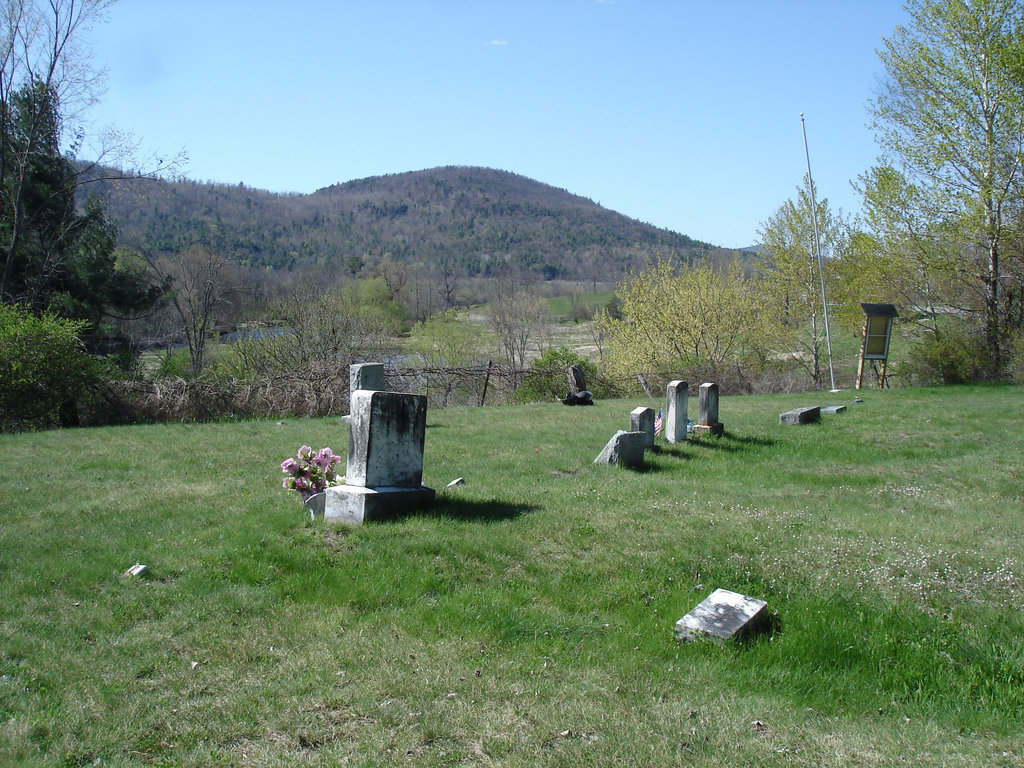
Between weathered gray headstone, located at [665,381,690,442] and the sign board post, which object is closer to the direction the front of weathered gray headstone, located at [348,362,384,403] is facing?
the weathered gray headstone

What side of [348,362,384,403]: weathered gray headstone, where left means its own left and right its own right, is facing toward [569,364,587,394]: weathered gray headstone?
left

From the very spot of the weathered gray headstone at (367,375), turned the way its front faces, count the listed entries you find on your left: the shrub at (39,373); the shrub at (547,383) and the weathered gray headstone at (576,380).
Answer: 2

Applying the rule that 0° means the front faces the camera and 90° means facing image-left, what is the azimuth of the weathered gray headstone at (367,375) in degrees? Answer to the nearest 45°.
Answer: approximately 315°

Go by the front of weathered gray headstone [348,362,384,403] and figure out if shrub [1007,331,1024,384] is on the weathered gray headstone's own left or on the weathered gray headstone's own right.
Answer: on the weathered gray headstone's own left

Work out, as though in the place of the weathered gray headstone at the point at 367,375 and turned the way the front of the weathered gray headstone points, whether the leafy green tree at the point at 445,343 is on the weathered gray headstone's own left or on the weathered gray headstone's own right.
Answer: on the weathered gray headstone's own left

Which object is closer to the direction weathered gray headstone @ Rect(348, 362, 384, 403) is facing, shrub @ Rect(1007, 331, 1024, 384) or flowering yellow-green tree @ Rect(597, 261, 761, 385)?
the shrub

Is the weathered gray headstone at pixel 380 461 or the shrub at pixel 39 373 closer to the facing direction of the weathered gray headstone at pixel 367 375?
the weathered gray headstone

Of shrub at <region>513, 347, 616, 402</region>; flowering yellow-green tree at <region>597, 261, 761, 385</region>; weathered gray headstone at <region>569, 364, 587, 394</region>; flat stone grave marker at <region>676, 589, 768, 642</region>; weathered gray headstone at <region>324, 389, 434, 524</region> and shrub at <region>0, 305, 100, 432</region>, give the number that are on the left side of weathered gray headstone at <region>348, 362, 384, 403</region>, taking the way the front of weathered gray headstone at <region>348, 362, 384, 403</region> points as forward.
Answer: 3
